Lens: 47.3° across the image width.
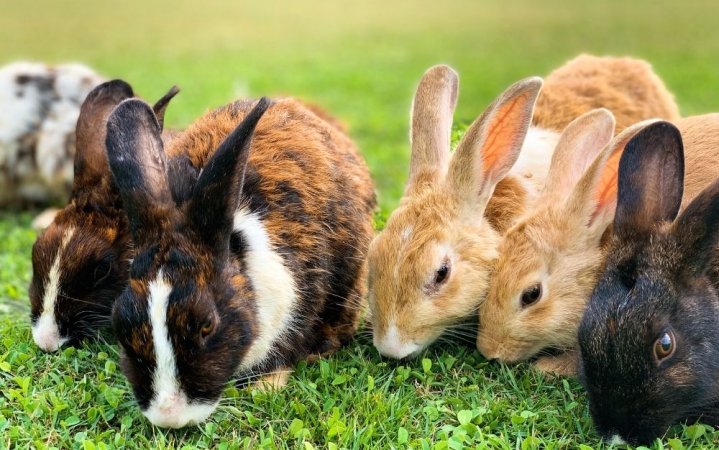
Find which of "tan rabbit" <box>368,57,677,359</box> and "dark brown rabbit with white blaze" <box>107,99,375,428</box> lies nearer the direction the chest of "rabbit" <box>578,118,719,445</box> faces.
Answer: the dark brown rabbit with white blaze

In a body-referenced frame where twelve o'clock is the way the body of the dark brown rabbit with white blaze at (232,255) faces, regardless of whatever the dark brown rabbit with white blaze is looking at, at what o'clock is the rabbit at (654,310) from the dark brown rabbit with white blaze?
The rabbit is roughly at 8 o'clock from the dark brown rabbit with white blaze.

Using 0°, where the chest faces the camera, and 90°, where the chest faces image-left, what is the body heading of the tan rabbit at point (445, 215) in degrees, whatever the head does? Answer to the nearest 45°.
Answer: approximately 45°

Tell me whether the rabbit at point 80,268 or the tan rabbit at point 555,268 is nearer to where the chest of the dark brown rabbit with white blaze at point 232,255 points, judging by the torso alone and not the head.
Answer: the rabbit

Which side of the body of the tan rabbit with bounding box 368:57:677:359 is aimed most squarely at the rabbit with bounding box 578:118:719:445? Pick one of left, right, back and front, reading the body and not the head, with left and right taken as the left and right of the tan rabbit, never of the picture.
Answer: left

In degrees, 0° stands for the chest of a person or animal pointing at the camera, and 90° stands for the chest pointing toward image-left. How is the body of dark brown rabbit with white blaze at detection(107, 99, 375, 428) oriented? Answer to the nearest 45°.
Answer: approximately 45°

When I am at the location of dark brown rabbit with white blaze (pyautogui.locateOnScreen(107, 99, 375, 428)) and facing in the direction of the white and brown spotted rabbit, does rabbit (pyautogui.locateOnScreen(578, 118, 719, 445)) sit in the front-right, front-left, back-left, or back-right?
back-right

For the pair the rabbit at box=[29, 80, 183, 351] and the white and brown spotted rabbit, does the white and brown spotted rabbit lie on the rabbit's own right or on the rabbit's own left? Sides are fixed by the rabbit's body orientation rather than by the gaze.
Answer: on the rabbit's own right

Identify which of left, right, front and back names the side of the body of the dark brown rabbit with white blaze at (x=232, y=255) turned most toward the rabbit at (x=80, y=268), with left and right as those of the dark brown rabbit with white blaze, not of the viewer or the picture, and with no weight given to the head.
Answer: right

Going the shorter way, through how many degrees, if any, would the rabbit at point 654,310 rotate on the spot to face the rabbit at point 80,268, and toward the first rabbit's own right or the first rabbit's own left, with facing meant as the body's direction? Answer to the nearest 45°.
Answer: approximately 45° to the first rabbit's own right

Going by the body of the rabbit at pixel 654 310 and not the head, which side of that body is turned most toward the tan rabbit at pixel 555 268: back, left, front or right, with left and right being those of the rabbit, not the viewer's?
right

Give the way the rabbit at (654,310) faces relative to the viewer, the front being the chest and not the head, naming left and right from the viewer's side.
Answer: facing the viewer and to the left of the viewer

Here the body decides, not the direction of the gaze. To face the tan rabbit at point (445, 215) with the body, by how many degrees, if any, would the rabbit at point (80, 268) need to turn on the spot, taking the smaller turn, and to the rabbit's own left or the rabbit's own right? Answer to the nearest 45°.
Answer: approximately 135° to the rabbit's own left

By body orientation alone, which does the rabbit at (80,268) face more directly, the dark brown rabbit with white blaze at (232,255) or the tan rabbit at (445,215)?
the dark brown rabbit with white blaze

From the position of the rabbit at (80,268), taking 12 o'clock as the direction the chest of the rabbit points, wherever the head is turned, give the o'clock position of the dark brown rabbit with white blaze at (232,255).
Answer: The dark brown rabbit with white blaze is roughly at 9 o'clock from the rabbit.

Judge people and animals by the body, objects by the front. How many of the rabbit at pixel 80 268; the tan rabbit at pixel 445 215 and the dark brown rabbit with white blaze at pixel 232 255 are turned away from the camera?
0
